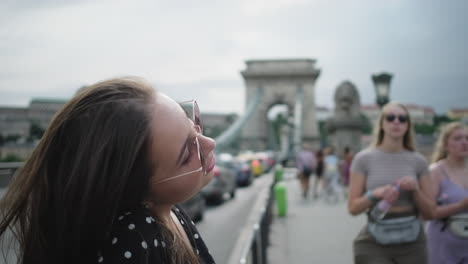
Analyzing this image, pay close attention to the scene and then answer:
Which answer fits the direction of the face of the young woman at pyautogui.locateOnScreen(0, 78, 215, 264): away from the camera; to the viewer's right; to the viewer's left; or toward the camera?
to the viewer's right

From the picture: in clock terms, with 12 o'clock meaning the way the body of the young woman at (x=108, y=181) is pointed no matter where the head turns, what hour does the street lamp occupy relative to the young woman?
The street lamp is roughly at 10 o'clock from the young woman.

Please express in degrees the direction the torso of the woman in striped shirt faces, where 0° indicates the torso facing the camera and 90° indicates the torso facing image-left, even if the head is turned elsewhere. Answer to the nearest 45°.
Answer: approximately 0°

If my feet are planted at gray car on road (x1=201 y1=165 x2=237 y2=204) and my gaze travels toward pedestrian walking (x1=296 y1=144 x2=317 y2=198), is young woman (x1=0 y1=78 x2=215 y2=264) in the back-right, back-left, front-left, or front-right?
back-right

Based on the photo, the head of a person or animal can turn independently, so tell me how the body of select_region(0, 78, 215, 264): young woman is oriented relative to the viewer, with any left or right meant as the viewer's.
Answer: facing to the right of the viewer

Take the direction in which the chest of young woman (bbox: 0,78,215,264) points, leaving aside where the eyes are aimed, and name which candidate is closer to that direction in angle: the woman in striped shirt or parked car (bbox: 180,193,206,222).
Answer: the woman in striped shirt

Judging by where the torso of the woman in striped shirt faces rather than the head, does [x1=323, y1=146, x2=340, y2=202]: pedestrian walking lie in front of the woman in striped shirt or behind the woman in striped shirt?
behind

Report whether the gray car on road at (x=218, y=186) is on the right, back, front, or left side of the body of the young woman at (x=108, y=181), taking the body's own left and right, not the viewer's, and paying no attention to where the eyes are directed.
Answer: left

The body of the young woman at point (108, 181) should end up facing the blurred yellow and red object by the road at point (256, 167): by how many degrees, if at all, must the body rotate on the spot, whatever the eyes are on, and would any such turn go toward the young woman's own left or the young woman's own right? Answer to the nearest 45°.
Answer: approximately 90° to the young woman's own left

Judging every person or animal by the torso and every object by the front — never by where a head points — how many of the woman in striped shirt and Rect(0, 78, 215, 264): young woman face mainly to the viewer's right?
1

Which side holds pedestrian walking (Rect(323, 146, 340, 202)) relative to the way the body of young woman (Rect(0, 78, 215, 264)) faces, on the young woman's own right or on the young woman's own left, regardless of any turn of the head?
on the young woman's own left
